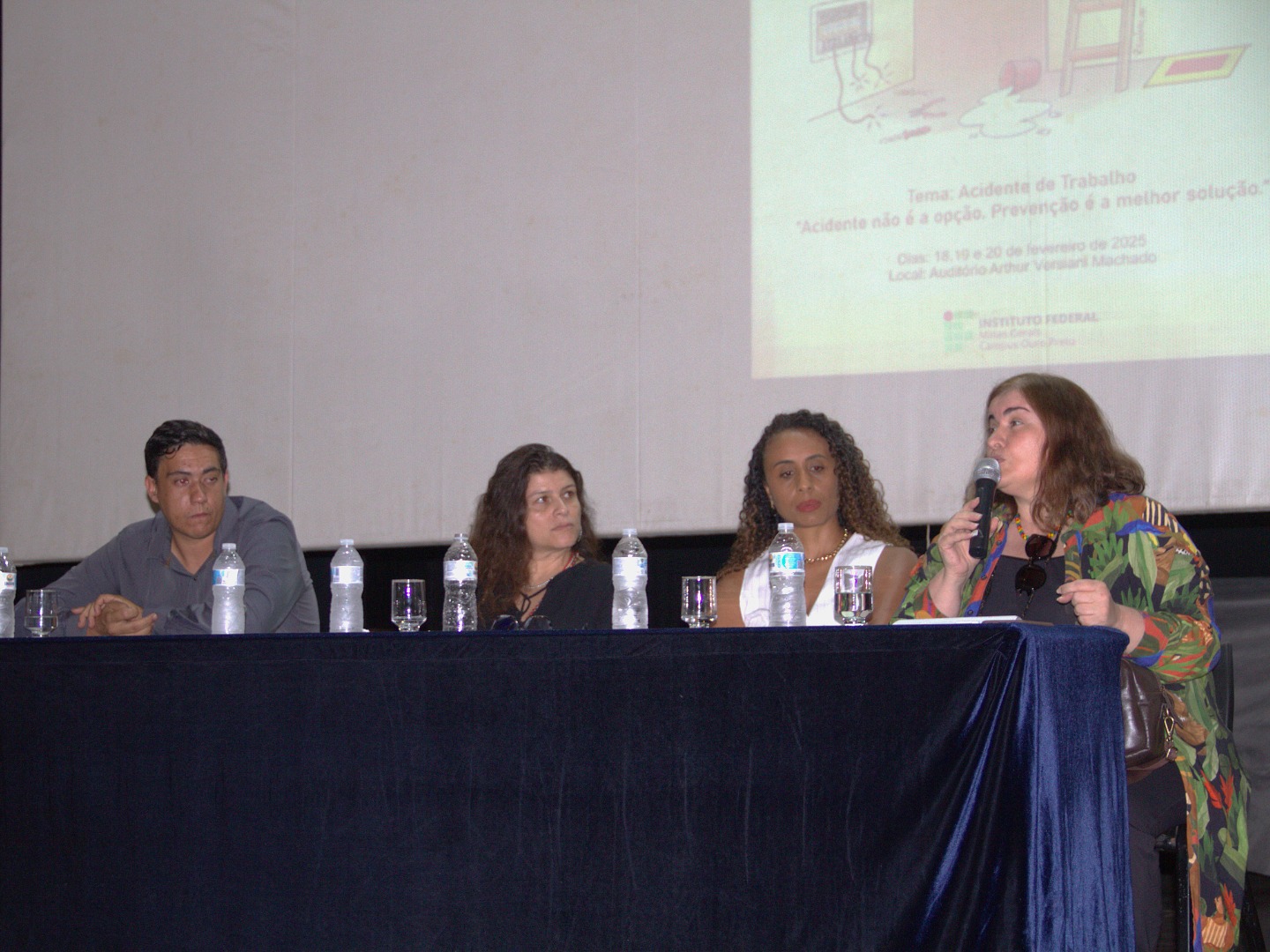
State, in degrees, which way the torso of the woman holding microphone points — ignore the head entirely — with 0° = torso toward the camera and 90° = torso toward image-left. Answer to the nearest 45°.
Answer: approximately 45°

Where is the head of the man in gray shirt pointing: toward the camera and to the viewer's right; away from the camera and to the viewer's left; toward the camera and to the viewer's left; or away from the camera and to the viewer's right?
toward the camera and to the viewer's right

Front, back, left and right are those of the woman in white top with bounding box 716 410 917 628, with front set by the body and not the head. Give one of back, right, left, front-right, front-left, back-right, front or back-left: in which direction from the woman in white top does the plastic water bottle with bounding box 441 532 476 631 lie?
front-right

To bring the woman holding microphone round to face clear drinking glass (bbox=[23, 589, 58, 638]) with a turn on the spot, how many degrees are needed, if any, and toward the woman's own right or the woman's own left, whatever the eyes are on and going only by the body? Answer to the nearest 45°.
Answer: approximately 45° to the woman's own right

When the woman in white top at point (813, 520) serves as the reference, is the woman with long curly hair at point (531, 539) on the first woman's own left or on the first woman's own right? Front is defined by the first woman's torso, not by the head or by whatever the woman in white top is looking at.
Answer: on the first woman's own right

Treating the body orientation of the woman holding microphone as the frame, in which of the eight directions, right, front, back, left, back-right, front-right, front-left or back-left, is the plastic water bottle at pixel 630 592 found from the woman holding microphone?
front-right

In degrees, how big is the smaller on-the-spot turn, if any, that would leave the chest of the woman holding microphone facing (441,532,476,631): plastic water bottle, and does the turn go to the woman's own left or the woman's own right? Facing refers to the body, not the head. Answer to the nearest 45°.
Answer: approximately 45° to the woman's own right

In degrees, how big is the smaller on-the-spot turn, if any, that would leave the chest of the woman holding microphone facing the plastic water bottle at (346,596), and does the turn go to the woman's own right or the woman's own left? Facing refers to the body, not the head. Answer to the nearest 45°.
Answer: approximately 45° to the woman's own right

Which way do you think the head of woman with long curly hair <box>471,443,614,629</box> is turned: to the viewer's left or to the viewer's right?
to the viewer's right
